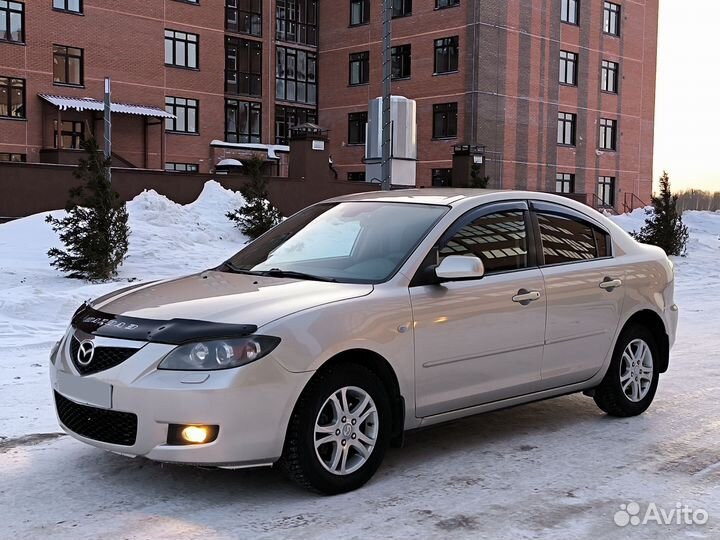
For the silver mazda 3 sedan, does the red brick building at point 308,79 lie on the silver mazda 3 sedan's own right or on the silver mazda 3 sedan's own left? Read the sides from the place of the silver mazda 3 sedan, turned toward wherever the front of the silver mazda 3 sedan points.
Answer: on the silver mazda 3 sedan's own right

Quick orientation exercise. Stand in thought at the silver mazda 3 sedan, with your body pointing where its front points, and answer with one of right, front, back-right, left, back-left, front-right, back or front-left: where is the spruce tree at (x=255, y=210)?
back-right

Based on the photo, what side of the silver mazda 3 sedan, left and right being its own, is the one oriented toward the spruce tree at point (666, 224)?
back

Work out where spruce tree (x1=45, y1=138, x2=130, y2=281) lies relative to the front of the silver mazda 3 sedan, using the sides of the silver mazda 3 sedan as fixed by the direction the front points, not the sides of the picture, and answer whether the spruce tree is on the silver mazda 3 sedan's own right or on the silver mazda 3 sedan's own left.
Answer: on the silver mazda 3 sedan's own right

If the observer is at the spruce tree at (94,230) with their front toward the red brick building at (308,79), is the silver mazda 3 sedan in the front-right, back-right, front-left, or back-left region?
back-right

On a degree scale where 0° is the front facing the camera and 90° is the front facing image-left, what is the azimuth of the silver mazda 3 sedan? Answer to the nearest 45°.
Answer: approximately 45°

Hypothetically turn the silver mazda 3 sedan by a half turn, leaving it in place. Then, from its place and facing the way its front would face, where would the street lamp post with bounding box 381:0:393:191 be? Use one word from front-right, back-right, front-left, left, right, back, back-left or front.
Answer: front-left
